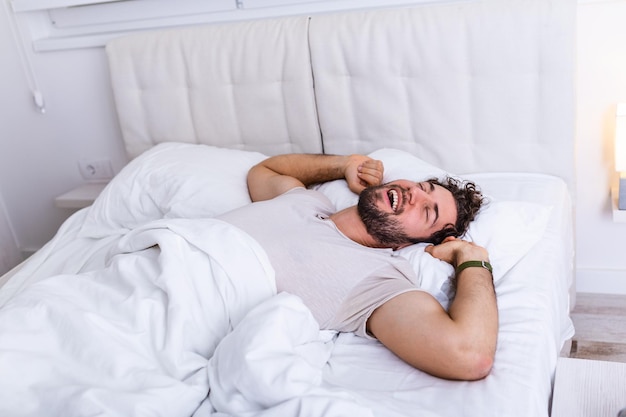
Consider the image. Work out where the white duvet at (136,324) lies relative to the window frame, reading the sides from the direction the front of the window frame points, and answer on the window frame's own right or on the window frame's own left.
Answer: on the window frame's own left

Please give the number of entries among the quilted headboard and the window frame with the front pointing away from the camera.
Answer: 0

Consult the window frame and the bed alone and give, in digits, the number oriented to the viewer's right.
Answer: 0

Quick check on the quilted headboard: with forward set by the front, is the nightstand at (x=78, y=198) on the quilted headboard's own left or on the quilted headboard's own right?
on the quilted headboard's own right

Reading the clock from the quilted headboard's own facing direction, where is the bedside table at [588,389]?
The bedside table is roughly at 10 o'clock from the quilted headboard.

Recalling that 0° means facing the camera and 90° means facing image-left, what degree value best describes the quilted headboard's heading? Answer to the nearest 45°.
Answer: approximately 45°

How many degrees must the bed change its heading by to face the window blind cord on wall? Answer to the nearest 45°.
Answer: approximately 90° to its right

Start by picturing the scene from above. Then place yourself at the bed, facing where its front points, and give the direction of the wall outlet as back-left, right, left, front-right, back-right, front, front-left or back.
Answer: right

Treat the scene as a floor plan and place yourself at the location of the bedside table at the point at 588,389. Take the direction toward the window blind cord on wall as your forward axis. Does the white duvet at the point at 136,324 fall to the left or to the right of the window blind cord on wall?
left

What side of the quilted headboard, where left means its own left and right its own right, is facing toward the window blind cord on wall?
right

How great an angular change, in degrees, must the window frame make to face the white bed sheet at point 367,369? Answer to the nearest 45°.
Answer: approximately 45° to its left

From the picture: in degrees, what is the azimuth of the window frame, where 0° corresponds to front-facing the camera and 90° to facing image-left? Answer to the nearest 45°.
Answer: approximately 45°

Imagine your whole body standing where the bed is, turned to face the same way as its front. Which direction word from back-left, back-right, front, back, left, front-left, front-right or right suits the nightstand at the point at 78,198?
right
